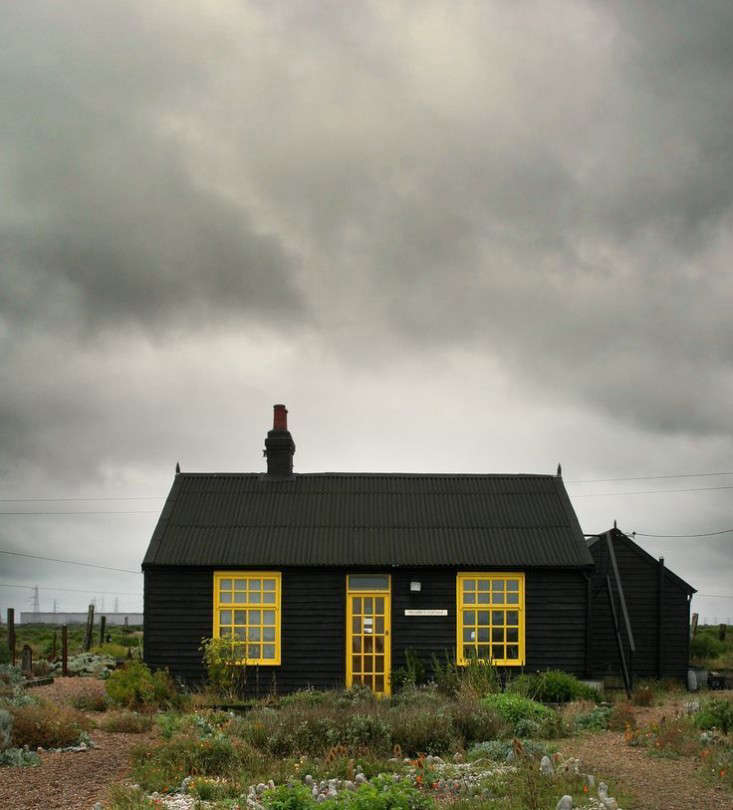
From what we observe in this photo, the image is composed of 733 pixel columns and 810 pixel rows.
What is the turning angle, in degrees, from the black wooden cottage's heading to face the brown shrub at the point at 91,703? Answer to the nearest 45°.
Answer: approximately 45° to its right

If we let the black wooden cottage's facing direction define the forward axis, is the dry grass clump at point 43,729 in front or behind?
in front

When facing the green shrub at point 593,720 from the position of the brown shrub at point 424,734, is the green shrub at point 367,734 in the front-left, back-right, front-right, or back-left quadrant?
back-left

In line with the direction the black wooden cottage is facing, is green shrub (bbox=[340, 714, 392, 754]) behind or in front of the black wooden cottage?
in front

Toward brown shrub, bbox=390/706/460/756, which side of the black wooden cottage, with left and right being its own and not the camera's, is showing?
front

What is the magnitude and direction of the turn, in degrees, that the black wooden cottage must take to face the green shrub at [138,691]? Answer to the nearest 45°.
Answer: approximately 45° to its right

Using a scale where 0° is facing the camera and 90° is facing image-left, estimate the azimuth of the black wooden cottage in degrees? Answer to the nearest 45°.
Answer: approximately 0°
